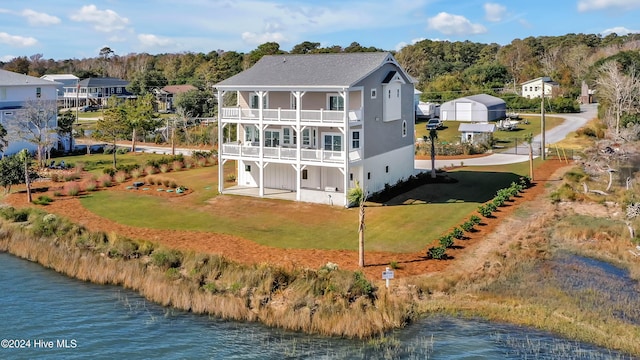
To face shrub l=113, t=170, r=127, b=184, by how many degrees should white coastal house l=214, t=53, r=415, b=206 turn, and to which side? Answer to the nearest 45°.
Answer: approximately 90° to its right

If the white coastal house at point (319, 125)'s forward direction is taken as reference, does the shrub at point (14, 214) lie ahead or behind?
ahead

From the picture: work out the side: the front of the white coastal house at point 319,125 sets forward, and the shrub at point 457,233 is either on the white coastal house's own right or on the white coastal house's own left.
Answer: on the white coastal house's own left

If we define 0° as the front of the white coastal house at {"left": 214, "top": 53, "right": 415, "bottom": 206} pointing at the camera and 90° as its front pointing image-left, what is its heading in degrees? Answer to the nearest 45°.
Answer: approximately 45°

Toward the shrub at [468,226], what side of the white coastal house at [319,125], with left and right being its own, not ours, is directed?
left

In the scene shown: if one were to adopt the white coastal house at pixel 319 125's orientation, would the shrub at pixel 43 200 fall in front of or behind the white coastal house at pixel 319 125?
in front

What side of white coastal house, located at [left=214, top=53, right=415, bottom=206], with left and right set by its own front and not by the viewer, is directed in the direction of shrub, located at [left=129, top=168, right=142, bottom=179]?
right
